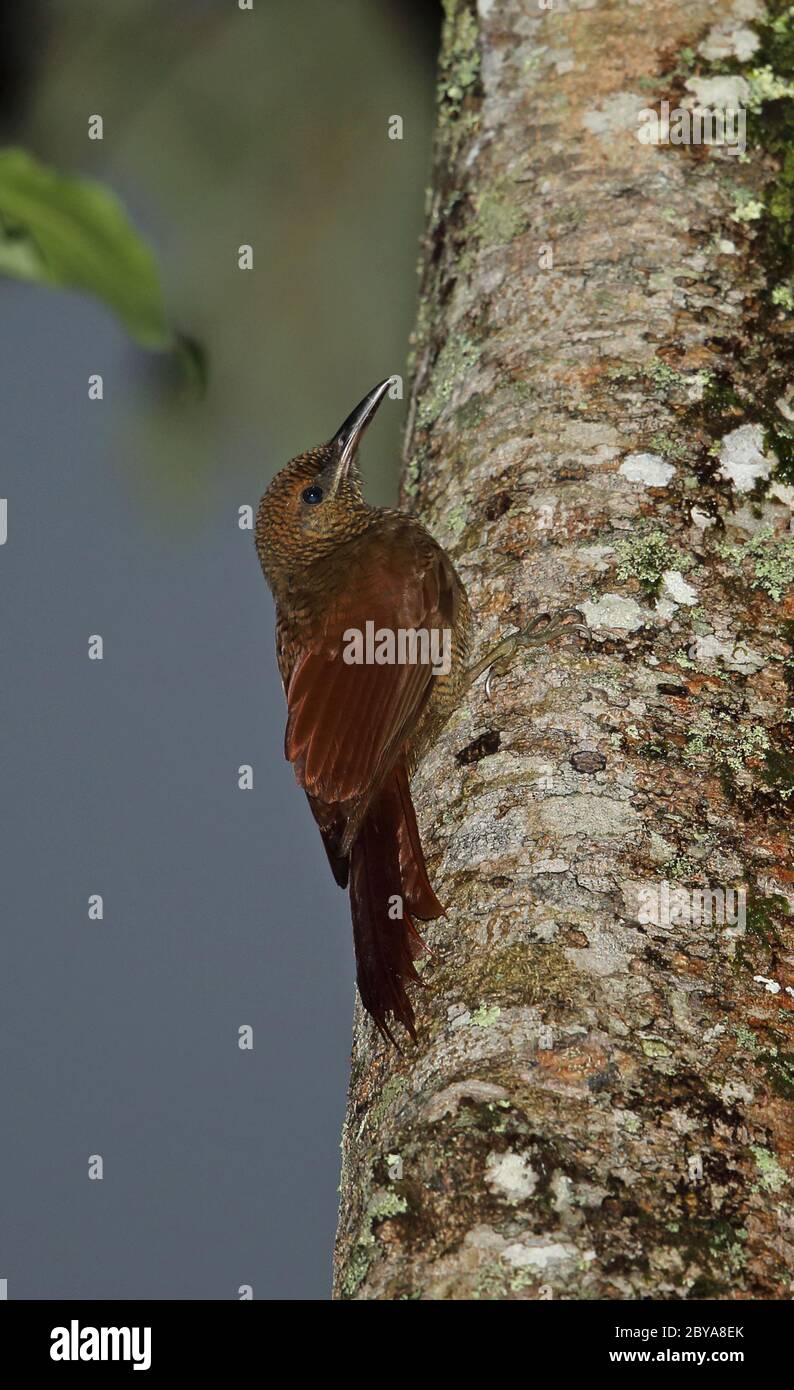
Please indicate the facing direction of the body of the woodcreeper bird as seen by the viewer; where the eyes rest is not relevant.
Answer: to the viewer's right
